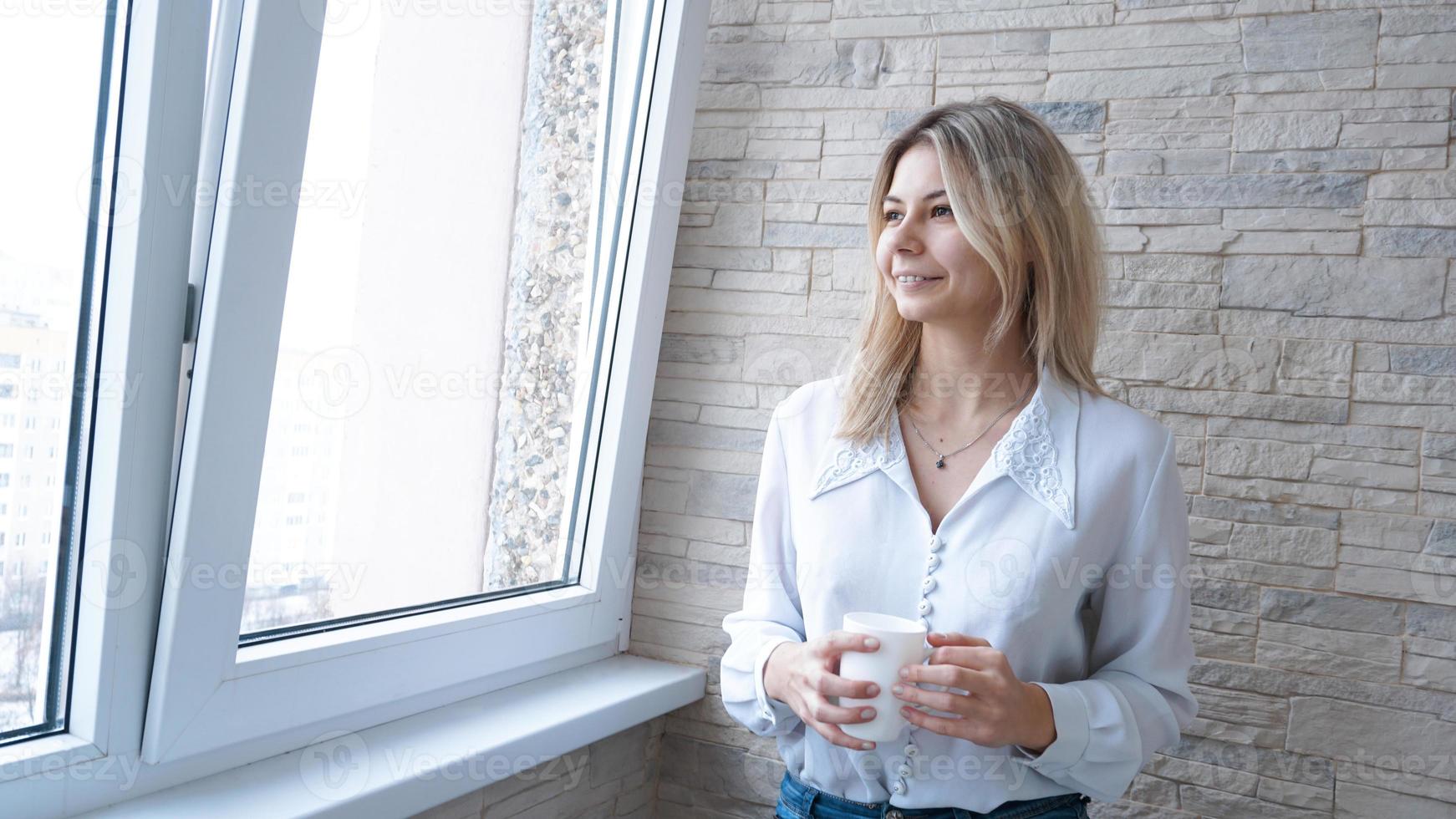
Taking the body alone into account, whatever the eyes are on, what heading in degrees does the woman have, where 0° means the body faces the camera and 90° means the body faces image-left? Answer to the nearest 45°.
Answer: approximately 45°

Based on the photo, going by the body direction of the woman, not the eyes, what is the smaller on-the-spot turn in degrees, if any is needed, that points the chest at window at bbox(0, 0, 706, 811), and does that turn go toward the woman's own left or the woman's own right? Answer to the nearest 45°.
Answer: approximately 45° to the woman's own right
